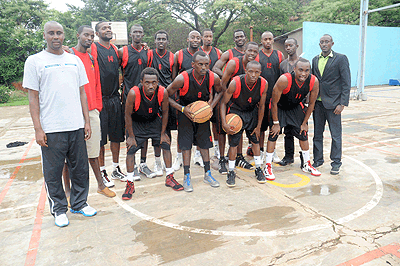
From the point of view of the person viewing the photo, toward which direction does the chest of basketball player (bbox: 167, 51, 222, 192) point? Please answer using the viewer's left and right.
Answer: facing the viewer

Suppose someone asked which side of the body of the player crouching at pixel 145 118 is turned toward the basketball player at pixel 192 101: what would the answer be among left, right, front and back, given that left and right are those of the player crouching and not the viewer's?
left

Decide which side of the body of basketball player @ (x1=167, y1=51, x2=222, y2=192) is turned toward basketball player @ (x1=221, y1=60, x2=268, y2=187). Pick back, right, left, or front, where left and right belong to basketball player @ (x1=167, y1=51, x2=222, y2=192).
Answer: left

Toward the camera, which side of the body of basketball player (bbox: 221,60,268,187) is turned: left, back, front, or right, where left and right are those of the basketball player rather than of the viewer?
front

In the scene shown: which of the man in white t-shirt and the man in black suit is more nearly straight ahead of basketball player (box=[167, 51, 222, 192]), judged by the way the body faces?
the man in white t-shirt

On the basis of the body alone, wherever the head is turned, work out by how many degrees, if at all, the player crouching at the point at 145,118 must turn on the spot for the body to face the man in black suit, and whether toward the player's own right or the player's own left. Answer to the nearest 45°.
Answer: approximately 90° to the player's own left

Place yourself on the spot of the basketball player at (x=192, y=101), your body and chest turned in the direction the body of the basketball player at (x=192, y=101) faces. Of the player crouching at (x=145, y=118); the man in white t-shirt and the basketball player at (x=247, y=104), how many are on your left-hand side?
1

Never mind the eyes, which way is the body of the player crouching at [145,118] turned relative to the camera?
toward the camera
